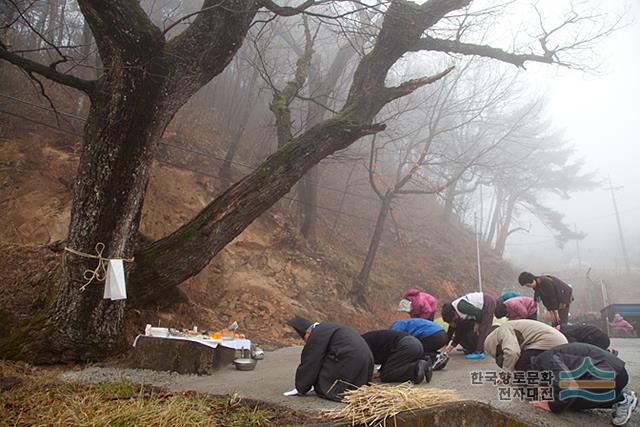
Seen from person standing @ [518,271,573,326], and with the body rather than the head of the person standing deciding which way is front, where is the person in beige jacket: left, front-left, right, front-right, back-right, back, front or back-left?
left

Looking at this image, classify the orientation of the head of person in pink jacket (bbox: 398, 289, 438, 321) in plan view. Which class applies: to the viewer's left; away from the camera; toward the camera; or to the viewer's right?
to the viewer's left

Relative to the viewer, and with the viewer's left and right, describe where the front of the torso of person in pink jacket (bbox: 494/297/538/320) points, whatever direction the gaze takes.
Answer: facing to the left of the viewer

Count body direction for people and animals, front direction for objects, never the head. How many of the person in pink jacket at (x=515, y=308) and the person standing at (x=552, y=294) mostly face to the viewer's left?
2

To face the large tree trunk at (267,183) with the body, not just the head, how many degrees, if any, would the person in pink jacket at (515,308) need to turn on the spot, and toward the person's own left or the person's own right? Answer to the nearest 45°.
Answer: approximately 45° to the person's own left

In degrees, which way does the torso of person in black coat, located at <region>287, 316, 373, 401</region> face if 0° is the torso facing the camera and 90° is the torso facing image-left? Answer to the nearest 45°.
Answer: approximately 90°

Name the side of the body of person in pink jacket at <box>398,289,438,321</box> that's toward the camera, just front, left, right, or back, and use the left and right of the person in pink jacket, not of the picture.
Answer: left

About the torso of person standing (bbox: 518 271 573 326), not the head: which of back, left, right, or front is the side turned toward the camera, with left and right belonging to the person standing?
left

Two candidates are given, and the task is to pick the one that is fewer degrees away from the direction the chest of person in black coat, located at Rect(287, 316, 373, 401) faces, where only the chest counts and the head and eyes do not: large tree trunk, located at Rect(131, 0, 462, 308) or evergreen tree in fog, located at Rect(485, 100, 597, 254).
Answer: the large tree trunk

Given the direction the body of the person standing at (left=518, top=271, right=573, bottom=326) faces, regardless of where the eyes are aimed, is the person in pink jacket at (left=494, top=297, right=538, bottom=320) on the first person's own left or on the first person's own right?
on the first person's own left

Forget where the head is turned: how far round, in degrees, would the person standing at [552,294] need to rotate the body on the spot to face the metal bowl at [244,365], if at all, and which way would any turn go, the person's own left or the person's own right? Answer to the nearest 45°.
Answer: approximately 45° to the person's own left
